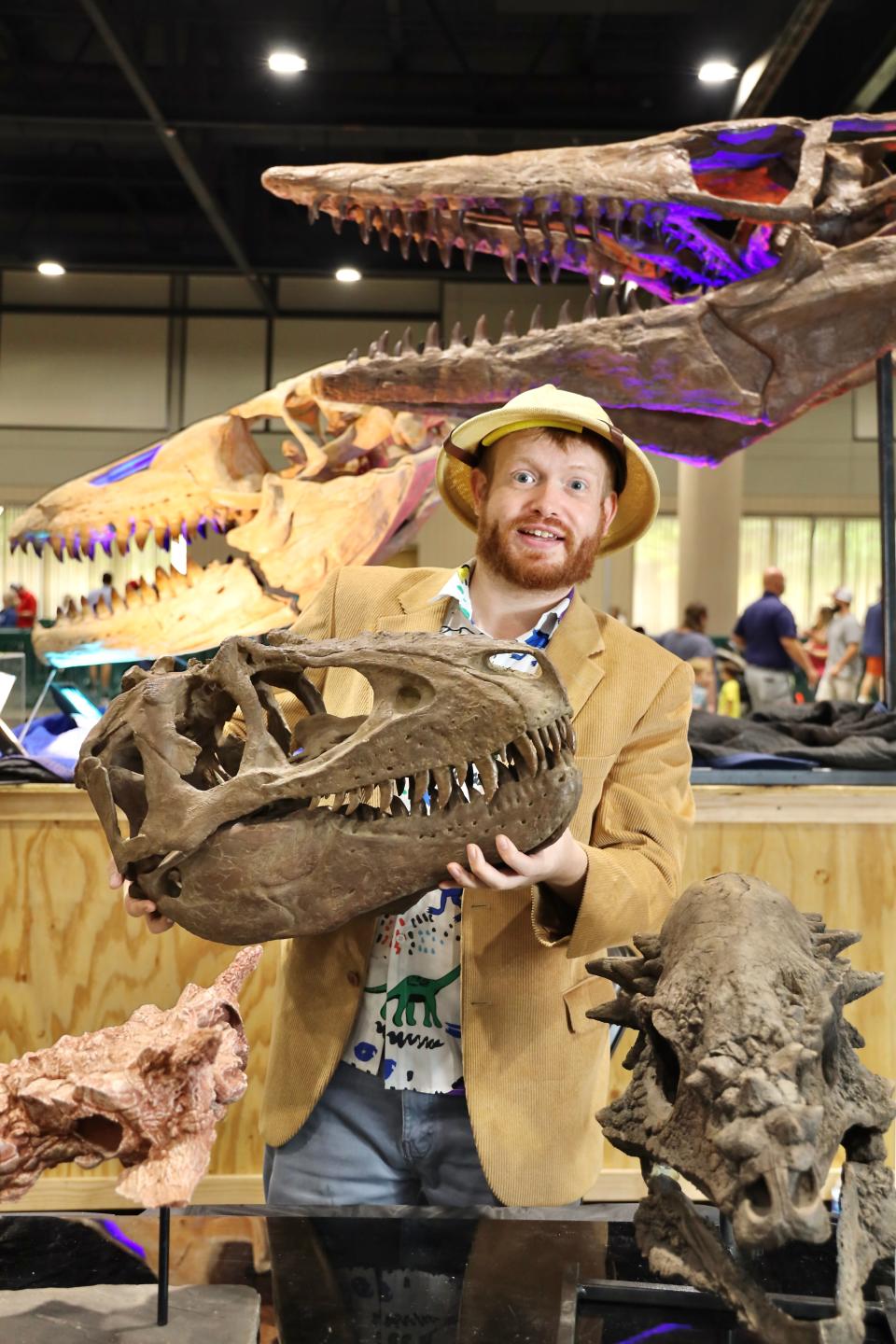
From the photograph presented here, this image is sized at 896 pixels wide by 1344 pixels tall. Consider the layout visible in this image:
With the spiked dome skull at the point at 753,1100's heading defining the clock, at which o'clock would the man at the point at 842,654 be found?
The man is roughly at 6 o'clock from the spiked dome skull.

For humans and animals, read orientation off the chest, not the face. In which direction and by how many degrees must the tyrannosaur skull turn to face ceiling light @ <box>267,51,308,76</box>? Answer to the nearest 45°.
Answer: approximately 90° to its left

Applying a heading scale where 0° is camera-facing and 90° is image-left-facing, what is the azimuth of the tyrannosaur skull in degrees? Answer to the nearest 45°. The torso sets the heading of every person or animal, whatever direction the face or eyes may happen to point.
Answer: approximately 270°

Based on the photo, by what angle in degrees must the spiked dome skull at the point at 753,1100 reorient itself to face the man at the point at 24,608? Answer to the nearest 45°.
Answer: approximately 135° to its right

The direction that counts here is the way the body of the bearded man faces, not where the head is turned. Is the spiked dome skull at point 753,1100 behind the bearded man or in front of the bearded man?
in front

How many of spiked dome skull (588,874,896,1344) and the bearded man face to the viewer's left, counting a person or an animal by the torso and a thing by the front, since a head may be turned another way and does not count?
0

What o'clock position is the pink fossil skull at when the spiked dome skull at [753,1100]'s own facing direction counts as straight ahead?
The pink fossil skull is roughly at 3 o'clock from the spiked dome skull.
